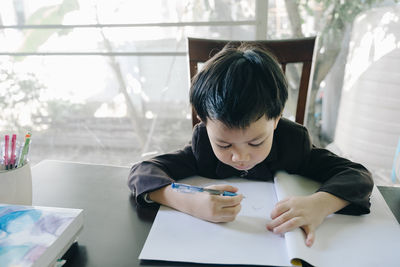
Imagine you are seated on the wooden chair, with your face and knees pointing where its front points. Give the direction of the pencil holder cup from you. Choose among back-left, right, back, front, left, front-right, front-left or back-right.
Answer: front-right

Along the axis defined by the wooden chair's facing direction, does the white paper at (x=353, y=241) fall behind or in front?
in front

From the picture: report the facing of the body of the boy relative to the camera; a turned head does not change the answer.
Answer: toward the camera

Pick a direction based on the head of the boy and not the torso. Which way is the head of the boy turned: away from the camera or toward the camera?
toward the camera

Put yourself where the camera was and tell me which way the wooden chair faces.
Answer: facing the viewer
